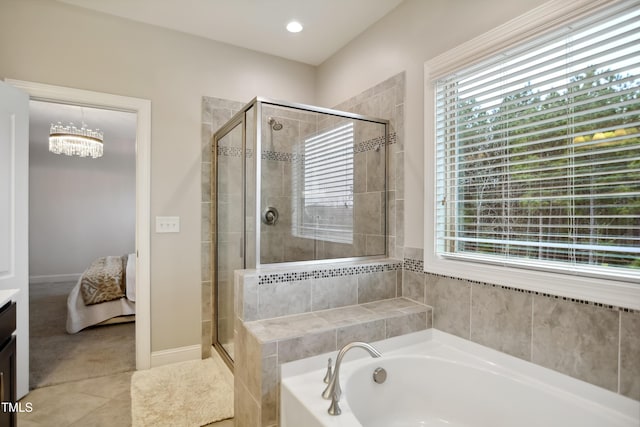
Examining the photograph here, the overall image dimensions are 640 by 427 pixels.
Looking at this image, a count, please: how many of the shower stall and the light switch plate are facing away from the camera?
0

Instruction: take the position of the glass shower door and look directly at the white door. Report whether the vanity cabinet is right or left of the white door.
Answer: left

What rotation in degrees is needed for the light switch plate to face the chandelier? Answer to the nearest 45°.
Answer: approximately 135° to its right

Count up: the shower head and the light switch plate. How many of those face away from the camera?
0

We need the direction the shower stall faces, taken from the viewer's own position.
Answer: facing the viewer and to the left of the viewer

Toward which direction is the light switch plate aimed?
toward the camera

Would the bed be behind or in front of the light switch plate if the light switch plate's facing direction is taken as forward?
behind
